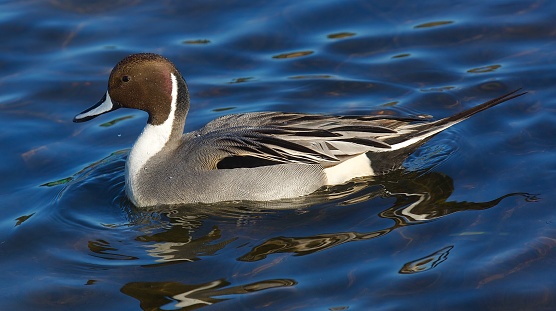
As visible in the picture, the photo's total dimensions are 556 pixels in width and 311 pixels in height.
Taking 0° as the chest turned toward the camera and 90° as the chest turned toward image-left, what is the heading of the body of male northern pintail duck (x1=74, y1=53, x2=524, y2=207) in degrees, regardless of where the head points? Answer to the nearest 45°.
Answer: approximately 90°
